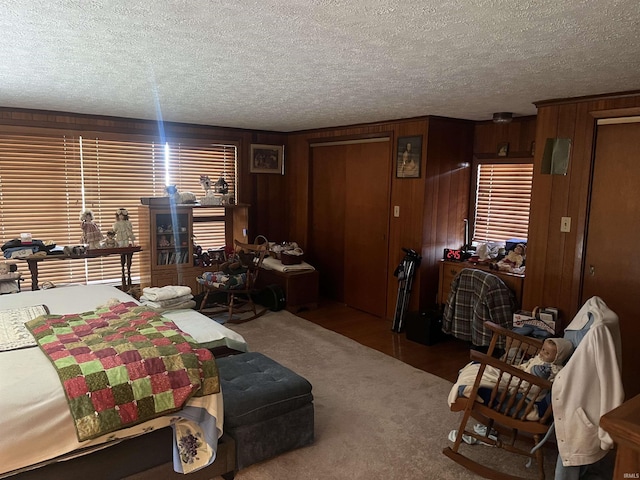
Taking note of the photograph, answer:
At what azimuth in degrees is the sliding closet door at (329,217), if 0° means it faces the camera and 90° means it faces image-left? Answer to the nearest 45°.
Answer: approximately 45°

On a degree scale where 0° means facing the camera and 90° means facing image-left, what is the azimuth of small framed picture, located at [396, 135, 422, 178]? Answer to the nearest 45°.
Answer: approximately 45°

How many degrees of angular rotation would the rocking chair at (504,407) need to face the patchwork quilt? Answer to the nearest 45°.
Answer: approximately 45° to its left

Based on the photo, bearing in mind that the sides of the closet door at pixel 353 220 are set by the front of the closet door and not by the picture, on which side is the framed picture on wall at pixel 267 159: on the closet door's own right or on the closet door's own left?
on the closet door's own right

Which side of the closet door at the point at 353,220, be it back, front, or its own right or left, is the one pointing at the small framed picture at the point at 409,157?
left

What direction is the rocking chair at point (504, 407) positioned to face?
to the viewer's left

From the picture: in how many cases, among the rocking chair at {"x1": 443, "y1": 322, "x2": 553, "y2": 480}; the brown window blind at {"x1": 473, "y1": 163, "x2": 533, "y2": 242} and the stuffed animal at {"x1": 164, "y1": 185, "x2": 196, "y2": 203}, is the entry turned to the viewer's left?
2
